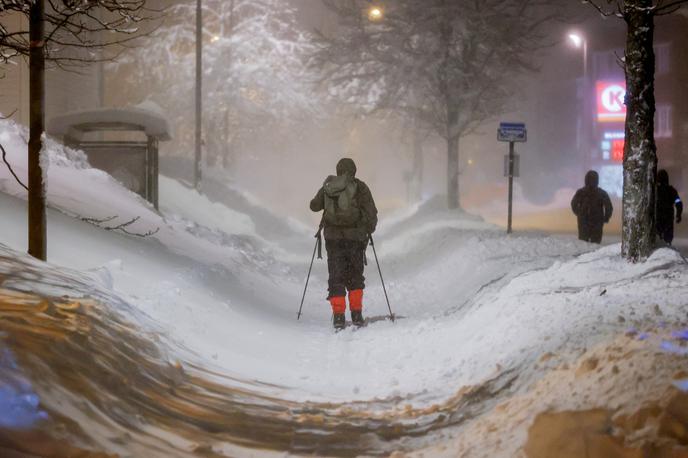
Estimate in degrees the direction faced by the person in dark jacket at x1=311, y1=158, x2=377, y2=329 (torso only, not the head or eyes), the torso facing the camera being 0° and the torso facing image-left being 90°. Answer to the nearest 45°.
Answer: approximately 180°

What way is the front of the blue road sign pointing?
toward the camera

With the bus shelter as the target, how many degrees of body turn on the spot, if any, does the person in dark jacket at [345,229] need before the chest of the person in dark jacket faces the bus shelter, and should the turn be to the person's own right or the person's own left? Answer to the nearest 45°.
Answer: approximately 45° to the person's own left

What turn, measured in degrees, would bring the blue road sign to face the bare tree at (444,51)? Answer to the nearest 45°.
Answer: approximately 180°

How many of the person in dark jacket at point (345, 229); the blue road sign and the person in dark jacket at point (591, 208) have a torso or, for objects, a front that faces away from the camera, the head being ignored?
2

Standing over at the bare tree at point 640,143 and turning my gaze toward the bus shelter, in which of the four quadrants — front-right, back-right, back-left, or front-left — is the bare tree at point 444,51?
front-right

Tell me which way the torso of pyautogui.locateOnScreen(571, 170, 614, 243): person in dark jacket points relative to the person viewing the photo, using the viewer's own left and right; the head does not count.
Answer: facing away from the viewer

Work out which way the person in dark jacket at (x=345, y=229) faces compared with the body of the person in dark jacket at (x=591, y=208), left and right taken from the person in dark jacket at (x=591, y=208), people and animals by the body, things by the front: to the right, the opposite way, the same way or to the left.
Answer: the same way

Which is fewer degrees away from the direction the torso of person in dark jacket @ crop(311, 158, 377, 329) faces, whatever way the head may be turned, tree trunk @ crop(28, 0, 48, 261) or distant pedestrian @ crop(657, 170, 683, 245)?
the distant pedestrian

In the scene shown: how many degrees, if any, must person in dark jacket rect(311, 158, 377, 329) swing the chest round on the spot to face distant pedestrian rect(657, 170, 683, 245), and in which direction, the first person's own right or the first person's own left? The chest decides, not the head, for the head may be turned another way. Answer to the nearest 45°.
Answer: approximately 45° to the first person's own right

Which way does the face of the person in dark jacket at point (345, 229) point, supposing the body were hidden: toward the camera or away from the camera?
away from the camera

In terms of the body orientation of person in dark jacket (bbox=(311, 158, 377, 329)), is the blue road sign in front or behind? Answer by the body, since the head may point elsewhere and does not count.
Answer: in front
